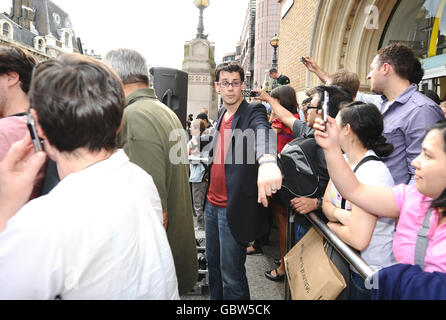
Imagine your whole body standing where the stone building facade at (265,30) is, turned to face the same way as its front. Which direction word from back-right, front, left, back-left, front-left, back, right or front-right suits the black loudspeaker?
front-left

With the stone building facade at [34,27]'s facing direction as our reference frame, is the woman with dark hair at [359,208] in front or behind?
in front

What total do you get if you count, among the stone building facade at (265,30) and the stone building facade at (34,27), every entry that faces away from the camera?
0

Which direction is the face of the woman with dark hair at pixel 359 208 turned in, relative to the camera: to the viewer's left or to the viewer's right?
to the viewer's left

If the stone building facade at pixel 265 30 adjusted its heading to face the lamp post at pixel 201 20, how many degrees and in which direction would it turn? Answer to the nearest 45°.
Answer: approximately 45° to its left

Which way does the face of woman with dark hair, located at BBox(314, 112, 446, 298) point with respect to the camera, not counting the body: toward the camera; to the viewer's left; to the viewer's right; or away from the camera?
to the viewer's left

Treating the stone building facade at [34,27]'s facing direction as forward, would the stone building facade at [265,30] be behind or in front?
in front
